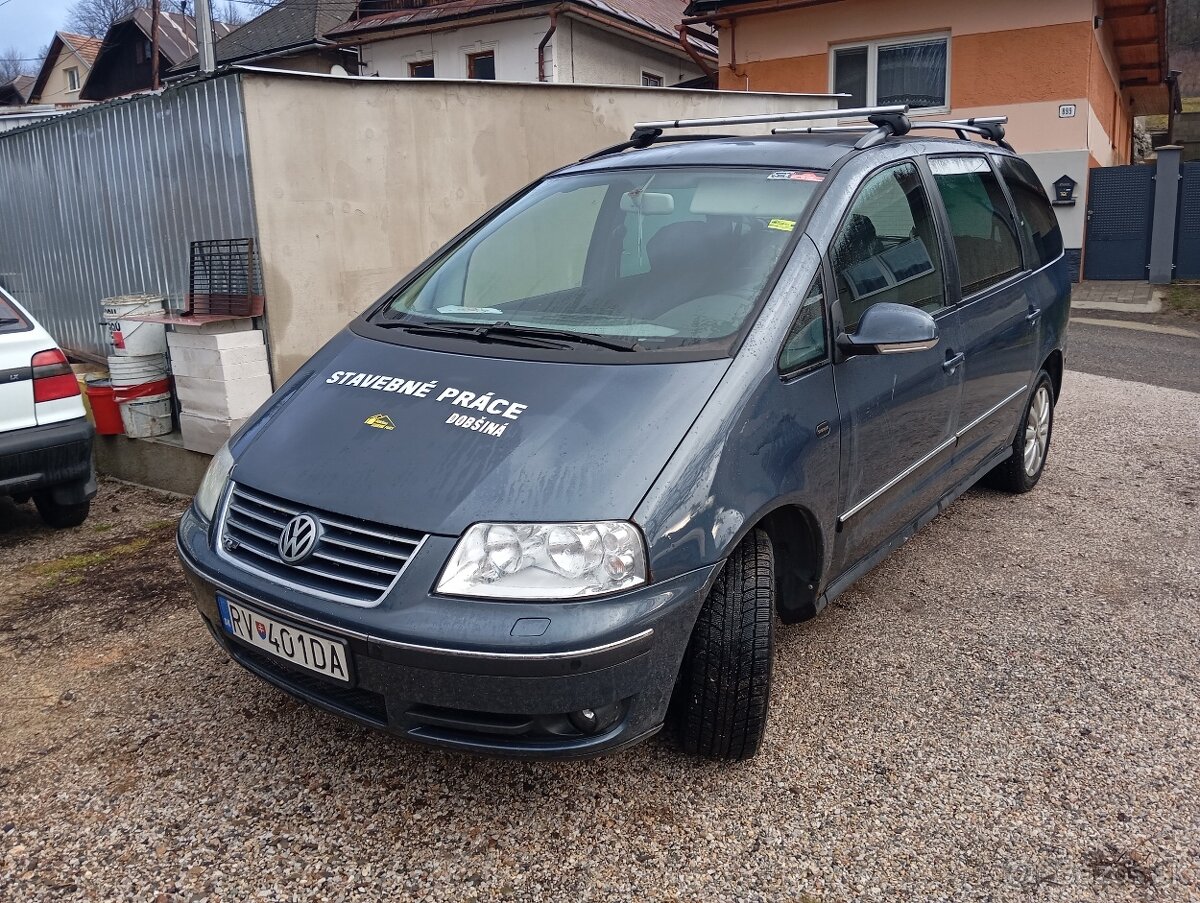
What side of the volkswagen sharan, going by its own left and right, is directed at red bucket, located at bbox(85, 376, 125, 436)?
right

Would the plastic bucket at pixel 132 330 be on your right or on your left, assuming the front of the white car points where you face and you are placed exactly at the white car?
on your right

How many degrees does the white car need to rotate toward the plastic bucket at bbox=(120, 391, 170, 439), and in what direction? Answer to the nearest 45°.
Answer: approximately 90° to its right

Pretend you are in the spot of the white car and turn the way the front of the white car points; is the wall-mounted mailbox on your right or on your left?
on your right

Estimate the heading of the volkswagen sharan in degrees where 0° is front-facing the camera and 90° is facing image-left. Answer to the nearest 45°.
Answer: approximately 45°

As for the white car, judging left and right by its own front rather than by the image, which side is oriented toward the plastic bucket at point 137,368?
right

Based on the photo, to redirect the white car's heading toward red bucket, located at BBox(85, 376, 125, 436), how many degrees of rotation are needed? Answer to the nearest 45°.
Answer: approximately 45° to its right

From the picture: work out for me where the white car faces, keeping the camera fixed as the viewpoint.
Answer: facing away from the viewer and to the left of the viewer

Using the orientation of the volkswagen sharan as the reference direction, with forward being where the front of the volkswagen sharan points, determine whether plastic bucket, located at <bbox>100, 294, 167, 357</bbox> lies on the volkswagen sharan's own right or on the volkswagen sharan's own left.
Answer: on the volkswagen sharan's own right

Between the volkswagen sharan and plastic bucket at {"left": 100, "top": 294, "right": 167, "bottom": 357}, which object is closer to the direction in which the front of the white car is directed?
the plastic bucket

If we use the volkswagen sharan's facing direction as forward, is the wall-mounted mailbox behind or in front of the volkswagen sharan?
behind

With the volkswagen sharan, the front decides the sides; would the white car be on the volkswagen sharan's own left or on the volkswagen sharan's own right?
on the volkswagen sharan's own right
